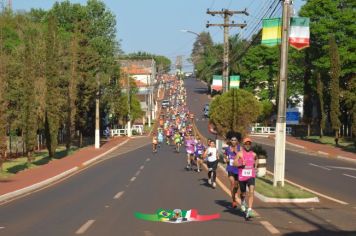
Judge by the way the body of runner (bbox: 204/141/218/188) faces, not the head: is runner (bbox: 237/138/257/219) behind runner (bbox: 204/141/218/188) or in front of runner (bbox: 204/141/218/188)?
in front

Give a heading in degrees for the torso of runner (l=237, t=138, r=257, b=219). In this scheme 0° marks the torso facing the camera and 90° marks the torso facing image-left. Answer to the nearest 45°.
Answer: approximately 0°

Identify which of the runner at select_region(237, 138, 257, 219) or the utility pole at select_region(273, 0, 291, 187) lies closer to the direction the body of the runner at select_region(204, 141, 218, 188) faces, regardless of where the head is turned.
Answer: the runner

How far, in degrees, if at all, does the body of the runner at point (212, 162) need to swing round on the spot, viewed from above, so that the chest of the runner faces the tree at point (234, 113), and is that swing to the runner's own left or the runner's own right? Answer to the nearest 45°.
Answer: approximately 180°

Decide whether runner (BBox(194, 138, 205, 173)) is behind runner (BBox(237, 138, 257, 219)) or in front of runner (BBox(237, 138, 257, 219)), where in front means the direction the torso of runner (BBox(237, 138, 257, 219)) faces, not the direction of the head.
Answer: behind

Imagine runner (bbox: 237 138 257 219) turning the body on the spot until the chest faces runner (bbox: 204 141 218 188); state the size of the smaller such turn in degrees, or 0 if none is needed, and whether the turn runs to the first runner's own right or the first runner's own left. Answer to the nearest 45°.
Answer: approximately 180°

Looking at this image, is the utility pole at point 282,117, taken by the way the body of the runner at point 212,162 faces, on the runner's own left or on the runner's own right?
on the runner's own left

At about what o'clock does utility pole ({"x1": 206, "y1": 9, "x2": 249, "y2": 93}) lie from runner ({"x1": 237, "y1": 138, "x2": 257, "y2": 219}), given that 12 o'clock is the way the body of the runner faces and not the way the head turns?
The utility pole is roughly at 6 o'clock from the runner.

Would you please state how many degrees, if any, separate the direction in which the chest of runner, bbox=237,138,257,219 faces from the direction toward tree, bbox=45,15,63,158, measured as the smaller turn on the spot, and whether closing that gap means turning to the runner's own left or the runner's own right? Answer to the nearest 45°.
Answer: approximately 135° to the runner's own right

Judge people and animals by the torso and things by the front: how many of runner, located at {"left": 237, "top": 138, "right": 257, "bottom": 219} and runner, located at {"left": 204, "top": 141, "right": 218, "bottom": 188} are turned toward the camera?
2

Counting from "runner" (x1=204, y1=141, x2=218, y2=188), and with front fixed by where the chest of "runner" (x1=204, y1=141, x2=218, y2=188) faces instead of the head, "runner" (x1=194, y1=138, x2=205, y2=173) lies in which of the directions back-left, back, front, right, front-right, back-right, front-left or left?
back
